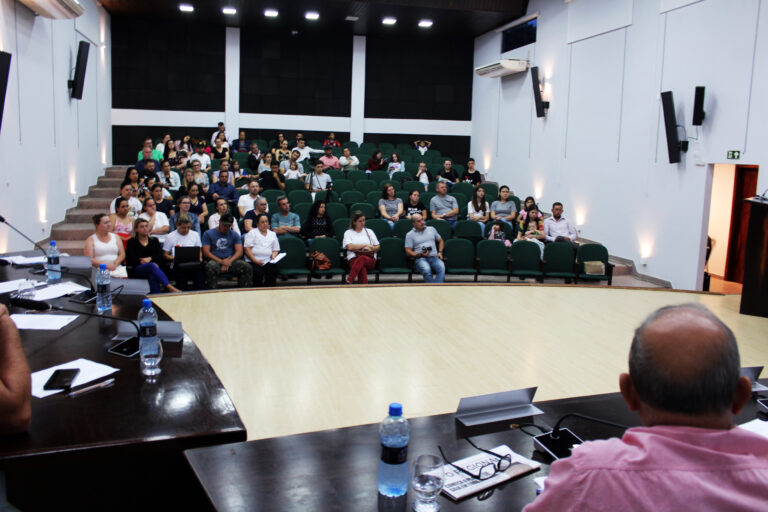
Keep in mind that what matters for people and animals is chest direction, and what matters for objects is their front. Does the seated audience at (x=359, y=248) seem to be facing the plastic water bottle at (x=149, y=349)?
yes

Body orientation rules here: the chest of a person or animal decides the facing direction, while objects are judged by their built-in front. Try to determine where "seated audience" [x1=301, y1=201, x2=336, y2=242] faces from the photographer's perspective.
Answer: facing the viewer

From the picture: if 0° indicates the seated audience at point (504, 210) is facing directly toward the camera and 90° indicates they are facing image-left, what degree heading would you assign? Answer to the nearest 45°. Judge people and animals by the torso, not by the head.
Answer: approximately 0°

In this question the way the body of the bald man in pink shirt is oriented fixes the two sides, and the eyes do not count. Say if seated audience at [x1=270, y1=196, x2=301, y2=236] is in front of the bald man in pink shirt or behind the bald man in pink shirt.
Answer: in front

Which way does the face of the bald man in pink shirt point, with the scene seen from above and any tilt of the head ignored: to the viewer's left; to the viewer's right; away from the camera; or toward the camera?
away from the camera

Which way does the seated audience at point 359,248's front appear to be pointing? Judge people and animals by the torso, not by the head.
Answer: toward the camera

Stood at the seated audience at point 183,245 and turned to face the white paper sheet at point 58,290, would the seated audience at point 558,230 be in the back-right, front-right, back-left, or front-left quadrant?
back-left

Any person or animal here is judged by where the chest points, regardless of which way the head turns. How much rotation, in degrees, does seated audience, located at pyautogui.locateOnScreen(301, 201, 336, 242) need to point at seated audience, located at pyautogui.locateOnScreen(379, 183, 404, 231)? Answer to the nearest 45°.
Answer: approximately 135° to their left

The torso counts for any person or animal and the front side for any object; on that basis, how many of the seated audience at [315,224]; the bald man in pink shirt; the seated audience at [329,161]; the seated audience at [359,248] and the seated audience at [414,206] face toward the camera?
4

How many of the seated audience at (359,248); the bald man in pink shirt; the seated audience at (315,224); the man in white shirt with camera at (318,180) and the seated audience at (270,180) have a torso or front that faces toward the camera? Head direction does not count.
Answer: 4

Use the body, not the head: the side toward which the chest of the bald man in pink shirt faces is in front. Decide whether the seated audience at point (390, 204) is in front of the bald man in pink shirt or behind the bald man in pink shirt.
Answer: in front

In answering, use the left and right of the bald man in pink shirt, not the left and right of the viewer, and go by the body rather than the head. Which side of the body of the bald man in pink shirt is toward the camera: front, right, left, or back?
back

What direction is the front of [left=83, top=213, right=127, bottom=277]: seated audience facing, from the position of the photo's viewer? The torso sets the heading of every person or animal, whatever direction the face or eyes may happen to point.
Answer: facing the viewer and to the right of the viewer

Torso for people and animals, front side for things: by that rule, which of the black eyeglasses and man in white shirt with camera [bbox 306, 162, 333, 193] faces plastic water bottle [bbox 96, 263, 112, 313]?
the man in white shirt with camera

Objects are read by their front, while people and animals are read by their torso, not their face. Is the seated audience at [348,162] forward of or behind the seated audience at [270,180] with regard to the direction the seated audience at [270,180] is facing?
behind

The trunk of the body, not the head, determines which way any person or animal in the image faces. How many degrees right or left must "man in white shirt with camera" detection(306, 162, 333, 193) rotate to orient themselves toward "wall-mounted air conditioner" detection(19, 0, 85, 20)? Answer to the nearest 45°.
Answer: approximately 45° to their right
